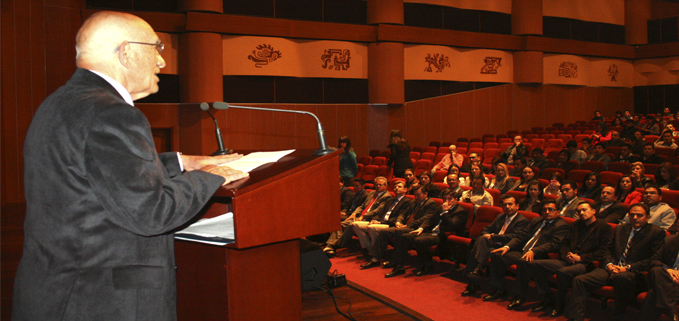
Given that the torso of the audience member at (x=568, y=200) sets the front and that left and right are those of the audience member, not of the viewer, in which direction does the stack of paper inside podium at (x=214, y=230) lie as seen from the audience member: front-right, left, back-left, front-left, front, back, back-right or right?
front-left

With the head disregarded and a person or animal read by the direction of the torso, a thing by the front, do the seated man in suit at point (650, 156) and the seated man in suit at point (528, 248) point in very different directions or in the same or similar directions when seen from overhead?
same or similar directions

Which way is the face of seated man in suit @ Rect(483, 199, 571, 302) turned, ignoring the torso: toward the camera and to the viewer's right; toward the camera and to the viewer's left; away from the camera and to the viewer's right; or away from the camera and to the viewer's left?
toward the camera and to the viewer's left

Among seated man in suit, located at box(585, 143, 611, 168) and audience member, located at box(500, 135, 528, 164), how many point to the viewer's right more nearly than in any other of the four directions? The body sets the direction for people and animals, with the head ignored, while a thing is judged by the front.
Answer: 0

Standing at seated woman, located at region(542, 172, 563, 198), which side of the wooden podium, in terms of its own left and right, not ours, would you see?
front

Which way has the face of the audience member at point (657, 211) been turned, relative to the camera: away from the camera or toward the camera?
toward the camera

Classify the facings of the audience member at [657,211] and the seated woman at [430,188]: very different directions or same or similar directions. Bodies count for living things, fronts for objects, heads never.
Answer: same or similar directions

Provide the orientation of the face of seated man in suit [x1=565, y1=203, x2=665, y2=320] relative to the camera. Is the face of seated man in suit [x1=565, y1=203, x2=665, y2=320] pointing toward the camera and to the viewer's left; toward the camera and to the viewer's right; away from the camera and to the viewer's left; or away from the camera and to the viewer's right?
toward the camera and to the viewer's left

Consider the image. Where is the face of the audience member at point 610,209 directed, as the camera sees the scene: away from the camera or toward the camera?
toward the camera

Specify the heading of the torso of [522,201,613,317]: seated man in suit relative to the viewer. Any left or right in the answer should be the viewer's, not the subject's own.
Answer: facing the viewer and to the left of the viewer

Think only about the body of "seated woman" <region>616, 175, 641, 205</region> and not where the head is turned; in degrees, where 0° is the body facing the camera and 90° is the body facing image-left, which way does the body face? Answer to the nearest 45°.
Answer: approximately 45°

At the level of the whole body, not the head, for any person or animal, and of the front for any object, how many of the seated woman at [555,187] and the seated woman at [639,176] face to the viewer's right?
0

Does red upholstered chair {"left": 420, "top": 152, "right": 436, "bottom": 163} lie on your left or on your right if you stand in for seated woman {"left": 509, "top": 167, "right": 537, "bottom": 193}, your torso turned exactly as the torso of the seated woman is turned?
on your right

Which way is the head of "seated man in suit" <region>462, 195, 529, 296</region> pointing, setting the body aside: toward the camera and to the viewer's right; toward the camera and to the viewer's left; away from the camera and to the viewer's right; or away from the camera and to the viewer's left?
toward the camera and to the viewer's left
